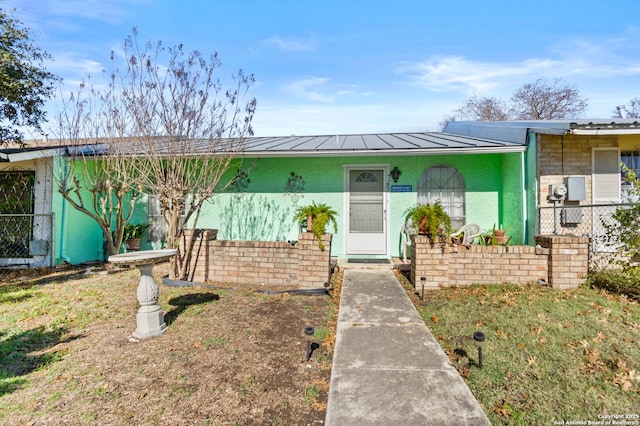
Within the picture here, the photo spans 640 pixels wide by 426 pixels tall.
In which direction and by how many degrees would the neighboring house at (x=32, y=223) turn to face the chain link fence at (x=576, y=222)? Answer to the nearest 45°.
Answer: approximately 45° to its left

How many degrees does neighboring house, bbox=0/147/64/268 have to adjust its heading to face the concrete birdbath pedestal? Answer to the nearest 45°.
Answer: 0° — it already faces it

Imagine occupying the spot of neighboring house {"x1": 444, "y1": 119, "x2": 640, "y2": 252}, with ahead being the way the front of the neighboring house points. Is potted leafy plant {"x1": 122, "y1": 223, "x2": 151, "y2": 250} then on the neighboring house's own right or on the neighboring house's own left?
on the neighboring house's own right

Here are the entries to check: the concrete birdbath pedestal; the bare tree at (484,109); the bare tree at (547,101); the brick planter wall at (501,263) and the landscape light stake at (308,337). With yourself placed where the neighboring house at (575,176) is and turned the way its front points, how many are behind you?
2

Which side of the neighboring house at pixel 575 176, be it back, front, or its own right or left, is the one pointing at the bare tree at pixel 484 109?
back

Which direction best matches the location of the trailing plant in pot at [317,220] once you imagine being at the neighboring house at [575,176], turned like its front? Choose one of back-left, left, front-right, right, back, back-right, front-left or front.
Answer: front-right

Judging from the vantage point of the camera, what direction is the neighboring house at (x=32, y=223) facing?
facing the viewer

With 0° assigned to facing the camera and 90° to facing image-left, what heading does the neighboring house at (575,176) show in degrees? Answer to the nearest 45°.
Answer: approximately 0°

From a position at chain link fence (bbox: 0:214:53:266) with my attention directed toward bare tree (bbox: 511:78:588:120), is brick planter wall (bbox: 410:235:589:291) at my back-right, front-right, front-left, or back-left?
front-right

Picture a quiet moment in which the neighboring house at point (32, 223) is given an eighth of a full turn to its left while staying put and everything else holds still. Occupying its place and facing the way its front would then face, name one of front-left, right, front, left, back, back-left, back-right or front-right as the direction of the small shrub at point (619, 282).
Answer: front

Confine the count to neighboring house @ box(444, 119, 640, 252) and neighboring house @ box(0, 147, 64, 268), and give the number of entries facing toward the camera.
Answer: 2

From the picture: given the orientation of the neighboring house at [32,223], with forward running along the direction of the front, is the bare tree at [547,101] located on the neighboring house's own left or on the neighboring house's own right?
on the neighboring house's own left

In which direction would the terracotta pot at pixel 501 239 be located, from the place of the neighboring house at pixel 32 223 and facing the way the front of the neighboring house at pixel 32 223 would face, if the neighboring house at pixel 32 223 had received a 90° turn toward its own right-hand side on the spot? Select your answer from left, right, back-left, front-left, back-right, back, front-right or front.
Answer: back-left
